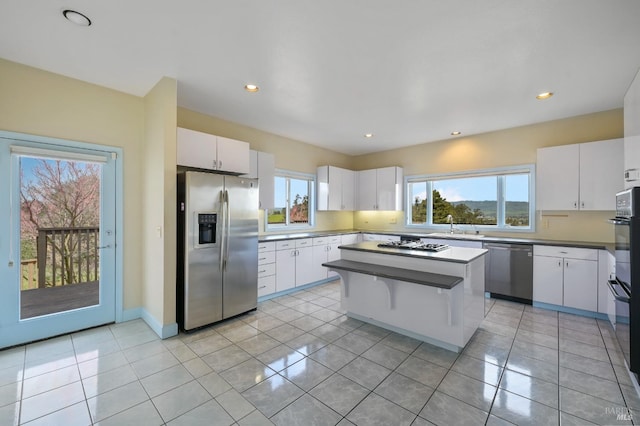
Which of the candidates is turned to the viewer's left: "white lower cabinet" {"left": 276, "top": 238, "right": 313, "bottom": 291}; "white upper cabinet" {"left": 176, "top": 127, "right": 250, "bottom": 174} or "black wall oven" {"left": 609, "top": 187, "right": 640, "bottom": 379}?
the black wall oven

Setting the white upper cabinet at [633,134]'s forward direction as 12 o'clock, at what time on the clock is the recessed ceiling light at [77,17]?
The recessed ceiling light is roughly at 10 o'clock from the white upper cabinet.

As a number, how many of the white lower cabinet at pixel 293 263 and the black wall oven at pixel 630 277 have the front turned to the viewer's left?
1

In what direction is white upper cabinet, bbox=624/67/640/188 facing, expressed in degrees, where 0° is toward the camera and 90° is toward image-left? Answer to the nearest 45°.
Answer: approximately 90°

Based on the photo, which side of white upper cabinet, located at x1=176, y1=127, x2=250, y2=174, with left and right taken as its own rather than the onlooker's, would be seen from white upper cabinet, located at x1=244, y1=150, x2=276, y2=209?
left

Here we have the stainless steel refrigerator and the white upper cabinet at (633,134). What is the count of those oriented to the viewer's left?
1

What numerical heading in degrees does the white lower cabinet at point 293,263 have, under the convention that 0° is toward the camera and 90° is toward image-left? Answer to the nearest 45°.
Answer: approximately 315°

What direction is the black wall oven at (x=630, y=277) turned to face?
to the viewer's left

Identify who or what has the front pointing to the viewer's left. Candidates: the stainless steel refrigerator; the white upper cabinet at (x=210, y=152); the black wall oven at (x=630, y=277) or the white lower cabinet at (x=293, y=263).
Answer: the black wall oven
